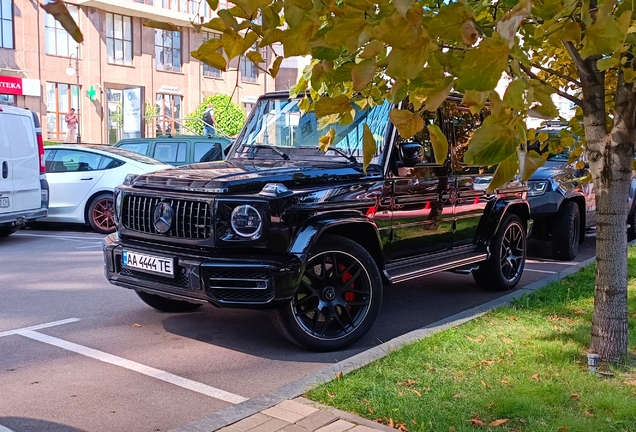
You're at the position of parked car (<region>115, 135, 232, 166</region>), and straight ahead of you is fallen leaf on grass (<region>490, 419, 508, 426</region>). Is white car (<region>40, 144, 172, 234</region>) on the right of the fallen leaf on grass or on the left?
right

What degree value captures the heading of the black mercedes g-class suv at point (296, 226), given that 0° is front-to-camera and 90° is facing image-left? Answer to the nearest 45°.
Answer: approximately 45°

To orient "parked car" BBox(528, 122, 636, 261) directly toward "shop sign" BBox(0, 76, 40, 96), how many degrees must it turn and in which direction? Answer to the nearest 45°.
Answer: approximately 90° to its right

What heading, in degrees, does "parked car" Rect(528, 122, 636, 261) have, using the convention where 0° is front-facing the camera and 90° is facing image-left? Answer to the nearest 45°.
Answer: approximately 45°
